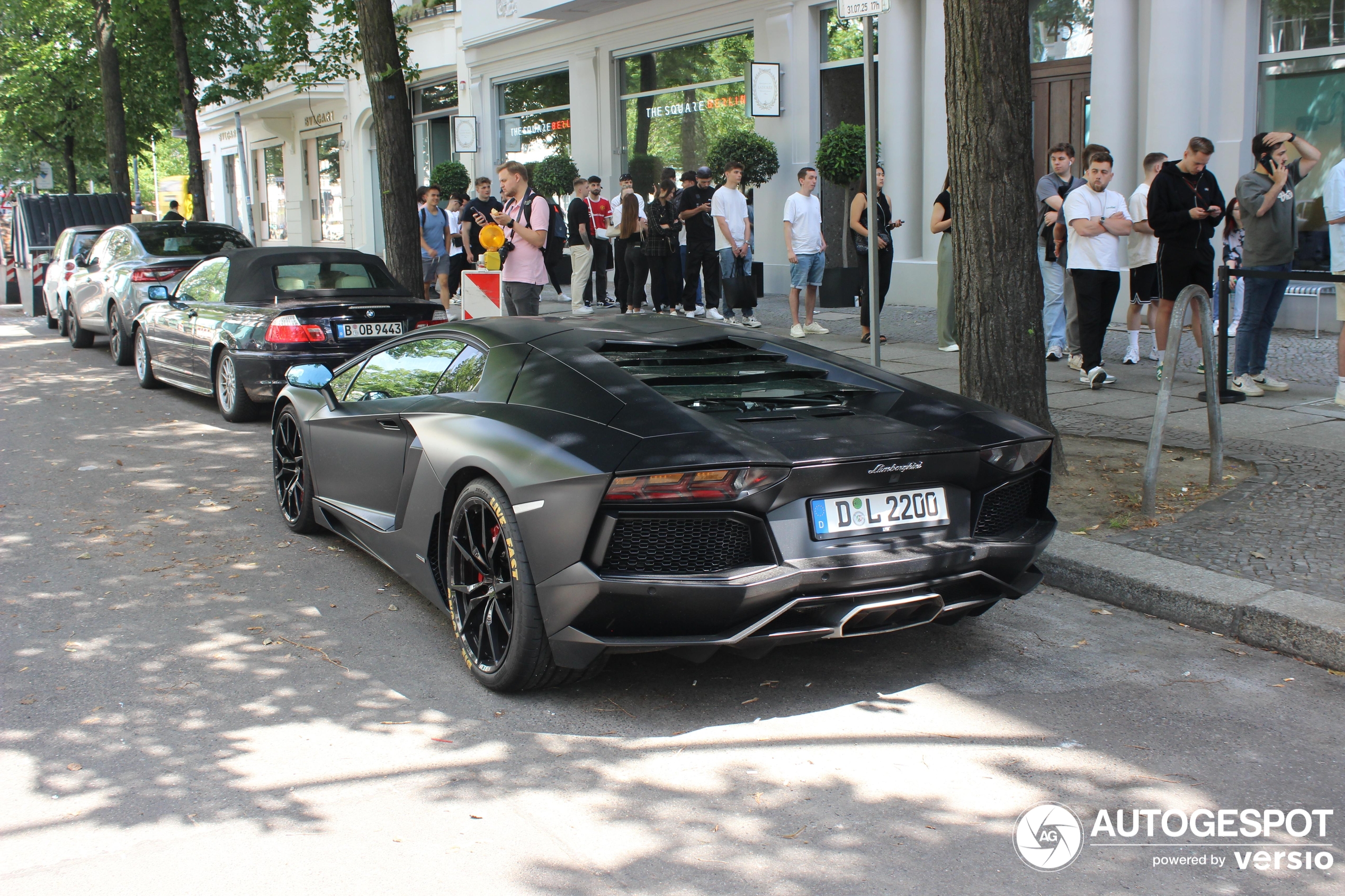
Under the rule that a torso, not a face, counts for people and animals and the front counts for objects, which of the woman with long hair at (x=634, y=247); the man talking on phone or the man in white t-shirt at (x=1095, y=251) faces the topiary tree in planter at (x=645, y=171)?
the woman with long hair

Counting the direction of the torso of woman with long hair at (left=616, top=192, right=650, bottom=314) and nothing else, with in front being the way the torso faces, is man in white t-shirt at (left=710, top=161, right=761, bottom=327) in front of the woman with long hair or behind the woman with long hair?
behind

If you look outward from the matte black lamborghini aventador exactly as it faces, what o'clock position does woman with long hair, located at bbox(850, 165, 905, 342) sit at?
The woman with long hair is roughly at 2 o'clock from the matte black lamborghini aventador.

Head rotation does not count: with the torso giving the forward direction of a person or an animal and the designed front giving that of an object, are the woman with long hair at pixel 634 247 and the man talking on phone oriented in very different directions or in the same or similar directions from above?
very different directions

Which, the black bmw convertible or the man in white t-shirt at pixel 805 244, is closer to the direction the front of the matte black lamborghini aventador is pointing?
the black bmw convertible

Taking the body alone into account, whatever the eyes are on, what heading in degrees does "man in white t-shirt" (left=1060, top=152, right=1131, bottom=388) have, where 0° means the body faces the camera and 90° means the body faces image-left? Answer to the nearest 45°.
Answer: approximately 0°

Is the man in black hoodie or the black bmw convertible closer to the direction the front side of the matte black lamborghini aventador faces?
the black bmw convertible

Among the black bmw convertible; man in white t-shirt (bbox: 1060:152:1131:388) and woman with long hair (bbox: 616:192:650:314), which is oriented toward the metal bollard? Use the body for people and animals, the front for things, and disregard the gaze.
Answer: the man in white t-shirt

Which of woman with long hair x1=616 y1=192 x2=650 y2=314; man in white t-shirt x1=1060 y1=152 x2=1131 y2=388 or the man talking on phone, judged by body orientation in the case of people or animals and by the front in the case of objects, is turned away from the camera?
the woman with long hair
